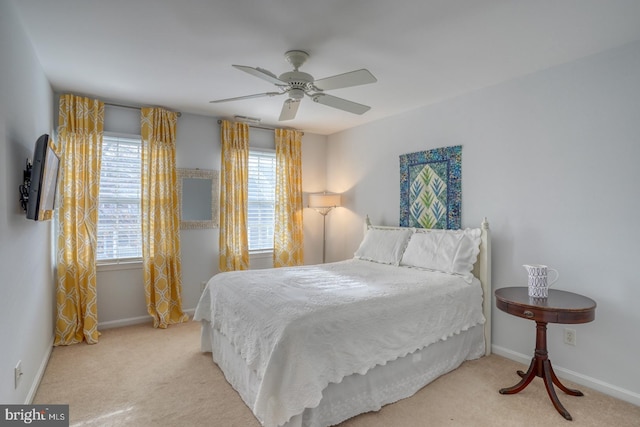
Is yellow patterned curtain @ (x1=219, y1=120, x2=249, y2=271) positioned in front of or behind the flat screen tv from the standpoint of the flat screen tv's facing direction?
in front

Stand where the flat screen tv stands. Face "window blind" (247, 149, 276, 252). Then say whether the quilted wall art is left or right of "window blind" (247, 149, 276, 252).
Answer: right

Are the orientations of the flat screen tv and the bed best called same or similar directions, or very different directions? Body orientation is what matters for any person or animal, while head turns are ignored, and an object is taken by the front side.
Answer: very different directions

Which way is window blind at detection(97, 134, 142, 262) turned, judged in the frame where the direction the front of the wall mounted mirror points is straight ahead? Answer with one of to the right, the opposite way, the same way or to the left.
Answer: the same way

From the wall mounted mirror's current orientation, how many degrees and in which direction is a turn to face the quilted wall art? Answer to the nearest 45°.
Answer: approximately 45° to its left

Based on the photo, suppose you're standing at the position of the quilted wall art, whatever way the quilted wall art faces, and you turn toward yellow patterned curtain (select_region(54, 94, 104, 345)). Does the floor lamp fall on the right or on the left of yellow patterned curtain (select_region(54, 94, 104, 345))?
right

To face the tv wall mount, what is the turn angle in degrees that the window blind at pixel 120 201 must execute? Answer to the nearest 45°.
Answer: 0° — it already faces it

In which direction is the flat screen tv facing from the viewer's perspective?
to the viewer's right

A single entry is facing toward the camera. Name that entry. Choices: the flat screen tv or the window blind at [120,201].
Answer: the window blind

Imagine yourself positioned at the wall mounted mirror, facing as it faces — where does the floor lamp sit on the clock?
The floor lamp is roughly at 9 o'clock from the wall mounted mirror.

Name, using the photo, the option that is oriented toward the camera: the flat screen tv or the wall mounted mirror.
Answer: the wall mounted mirror

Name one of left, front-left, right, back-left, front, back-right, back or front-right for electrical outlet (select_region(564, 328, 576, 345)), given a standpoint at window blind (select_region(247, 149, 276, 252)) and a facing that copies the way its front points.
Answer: front

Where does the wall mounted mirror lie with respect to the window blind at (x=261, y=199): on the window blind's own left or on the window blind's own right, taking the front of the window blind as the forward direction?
on the window blind's own right

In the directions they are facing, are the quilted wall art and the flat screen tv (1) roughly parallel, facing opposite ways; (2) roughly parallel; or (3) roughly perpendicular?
roughly parallel, facing opposite ways

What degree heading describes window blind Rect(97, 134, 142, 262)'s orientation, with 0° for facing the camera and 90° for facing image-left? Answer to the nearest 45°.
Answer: approximately 0°

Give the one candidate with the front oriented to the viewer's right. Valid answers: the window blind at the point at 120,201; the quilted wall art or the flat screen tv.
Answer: the flat screen tv

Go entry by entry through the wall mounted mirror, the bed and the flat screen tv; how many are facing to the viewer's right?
1

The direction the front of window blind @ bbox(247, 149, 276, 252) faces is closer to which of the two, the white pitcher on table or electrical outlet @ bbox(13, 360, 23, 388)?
the white pitcher on table

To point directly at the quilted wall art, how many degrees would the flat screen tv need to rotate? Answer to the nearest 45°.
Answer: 0° — it already faces it

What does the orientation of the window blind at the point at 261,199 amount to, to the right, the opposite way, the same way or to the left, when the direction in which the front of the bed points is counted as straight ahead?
to the left

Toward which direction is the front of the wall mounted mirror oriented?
toward the camera

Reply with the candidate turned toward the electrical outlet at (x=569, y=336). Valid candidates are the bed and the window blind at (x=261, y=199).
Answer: the window blind
